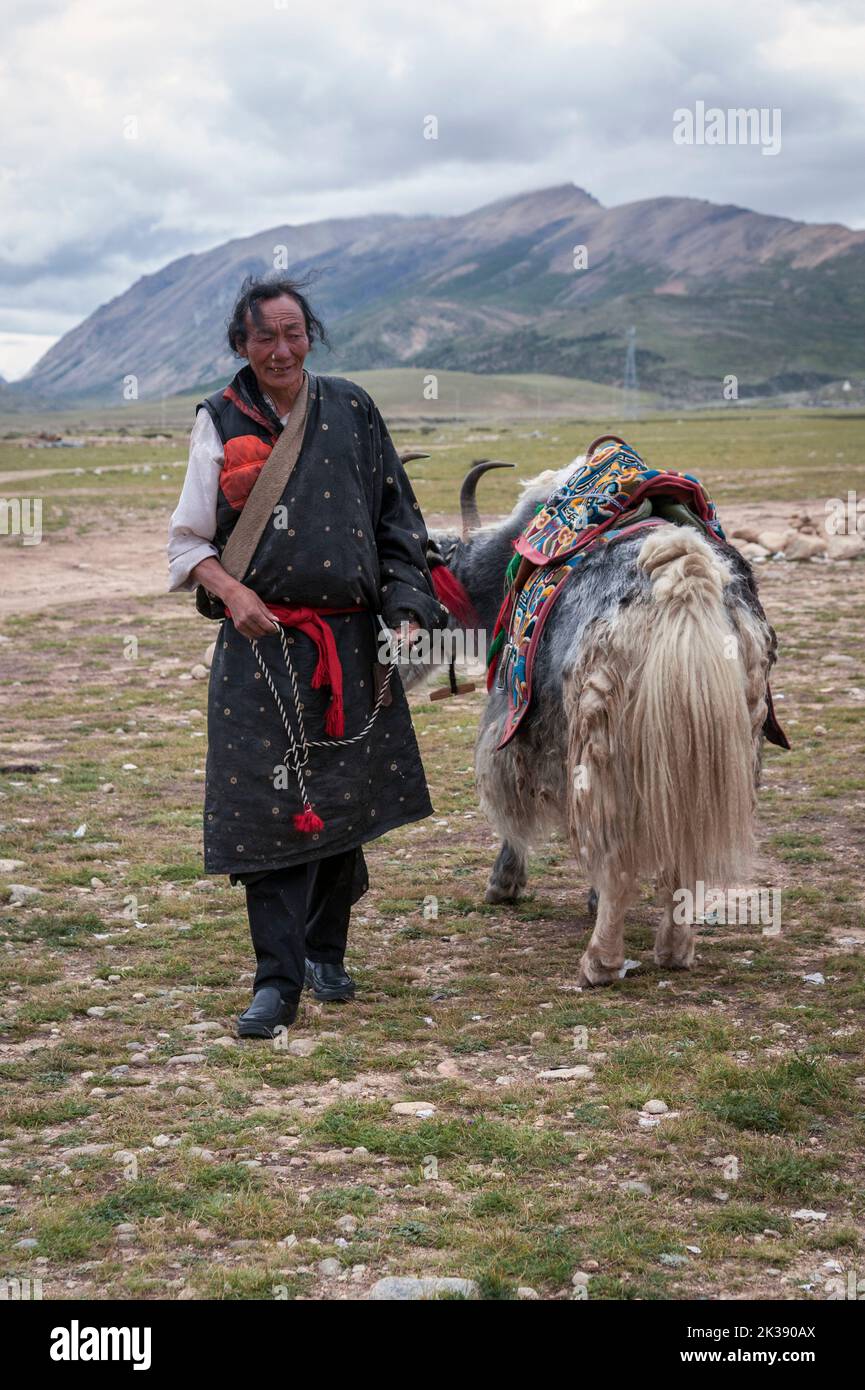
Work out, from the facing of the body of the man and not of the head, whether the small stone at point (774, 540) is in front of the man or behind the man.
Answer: behind

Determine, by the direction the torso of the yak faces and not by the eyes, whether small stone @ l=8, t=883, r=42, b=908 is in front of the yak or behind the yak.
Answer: in front

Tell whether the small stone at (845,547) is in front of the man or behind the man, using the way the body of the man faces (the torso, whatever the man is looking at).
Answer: behind

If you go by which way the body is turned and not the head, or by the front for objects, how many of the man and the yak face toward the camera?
1

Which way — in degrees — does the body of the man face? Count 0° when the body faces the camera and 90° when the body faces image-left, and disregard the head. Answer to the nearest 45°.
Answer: approximately 0°

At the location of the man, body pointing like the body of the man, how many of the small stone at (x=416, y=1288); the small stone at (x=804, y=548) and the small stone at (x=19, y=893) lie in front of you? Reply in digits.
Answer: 1

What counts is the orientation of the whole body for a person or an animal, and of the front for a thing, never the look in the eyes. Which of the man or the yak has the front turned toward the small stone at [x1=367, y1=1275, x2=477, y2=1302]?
the man

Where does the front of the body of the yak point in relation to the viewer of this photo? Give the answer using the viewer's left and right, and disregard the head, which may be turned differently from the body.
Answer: facing away from the viewer and to the left of the viewer
